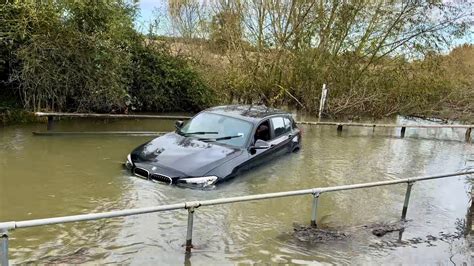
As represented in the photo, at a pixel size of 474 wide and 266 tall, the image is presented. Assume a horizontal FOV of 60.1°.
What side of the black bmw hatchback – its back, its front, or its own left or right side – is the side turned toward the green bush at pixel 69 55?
right

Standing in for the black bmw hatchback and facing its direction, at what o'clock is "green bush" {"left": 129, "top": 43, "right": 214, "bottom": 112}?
The green bush is roughly at 4 o'clock from the black bmw hatchback.

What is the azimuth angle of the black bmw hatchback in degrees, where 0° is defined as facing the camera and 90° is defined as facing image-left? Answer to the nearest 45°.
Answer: approximately 45°

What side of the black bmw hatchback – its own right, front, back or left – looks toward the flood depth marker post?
back

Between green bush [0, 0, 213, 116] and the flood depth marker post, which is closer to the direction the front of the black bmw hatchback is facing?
the green bush

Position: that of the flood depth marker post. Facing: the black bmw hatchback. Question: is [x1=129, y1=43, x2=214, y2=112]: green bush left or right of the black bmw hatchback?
right
